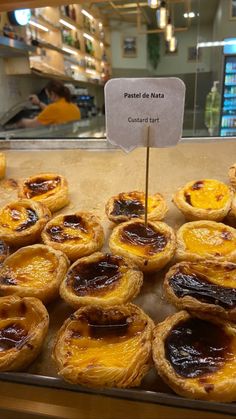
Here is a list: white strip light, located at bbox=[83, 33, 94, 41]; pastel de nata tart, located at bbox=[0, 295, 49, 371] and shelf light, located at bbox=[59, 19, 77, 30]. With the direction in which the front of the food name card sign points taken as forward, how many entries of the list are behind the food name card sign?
2

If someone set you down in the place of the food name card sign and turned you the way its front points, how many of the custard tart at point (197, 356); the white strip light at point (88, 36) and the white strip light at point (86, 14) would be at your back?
2

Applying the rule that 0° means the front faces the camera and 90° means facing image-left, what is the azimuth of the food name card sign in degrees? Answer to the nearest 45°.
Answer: approximately 0°

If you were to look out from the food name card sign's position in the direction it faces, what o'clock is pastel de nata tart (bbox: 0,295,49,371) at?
The pastel de nata tart is roughly at 1 o'clock from the food name card sign.

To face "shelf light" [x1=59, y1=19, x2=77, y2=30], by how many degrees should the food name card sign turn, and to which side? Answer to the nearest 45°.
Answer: approximately 180°

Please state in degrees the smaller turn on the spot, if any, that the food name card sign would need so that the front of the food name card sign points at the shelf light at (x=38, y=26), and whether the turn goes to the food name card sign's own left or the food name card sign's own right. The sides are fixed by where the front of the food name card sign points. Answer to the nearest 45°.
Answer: approximately 180°

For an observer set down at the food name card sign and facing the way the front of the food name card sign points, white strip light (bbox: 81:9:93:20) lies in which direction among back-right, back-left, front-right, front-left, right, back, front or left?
back

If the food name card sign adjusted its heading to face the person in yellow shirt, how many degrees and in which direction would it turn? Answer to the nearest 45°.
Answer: approximately 180°
